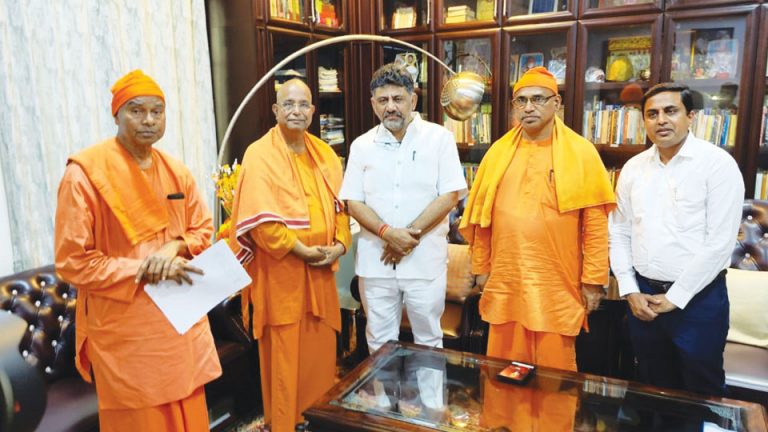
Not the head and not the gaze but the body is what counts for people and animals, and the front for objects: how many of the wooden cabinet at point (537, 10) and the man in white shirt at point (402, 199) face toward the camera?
2

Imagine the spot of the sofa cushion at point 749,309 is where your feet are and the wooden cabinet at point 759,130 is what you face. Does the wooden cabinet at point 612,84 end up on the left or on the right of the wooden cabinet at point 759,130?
left

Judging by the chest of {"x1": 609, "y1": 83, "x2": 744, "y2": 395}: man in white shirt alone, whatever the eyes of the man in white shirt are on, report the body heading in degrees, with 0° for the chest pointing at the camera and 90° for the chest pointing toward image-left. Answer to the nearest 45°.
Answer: approximately 45°

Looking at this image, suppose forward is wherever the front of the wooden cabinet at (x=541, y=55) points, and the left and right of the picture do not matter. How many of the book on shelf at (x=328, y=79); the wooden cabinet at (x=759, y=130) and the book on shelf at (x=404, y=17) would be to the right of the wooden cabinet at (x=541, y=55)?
2

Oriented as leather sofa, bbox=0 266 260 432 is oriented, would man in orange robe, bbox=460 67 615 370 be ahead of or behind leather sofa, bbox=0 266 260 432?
ahead

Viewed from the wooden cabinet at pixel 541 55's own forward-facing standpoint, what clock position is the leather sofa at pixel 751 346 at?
The leather sofa is roughly at 11 o'clock from the wooden cabinet.

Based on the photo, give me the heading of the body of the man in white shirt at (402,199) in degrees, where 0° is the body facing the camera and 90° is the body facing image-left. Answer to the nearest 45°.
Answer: approximately 0°

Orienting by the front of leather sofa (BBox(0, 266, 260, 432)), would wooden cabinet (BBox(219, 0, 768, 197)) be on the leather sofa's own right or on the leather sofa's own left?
on the leather sofa's own left

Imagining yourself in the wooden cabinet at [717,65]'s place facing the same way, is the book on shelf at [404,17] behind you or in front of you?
in front

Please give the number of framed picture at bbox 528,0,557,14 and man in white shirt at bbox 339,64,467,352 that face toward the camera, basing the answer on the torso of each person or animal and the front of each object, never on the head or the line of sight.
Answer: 2

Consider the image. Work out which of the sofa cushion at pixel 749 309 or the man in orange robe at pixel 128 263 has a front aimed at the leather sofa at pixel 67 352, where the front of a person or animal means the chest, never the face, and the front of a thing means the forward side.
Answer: the sofa cushion
